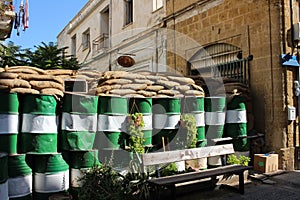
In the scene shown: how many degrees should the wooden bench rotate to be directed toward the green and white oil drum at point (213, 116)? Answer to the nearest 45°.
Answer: approximately 135° to its left

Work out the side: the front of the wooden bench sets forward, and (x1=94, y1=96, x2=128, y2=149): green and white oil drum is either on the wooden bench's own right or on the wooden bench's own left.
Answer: on the wooden bench's own right

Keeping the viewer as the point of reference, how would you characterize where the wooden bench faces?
facing the viewer and to the right of the viewer

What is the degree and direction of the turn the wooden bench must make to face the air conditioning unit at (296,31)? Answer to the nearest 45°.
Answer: approximately 90° to its left

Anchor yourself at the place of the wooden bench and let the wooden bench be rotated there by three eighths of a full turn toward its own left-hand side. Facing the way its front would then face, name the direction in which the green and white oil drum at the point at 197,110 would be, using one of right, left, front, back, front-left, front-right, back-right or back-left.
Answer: front

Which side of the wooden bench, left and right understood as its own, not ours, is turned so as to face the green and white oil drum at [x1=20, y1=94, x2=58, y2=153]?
right

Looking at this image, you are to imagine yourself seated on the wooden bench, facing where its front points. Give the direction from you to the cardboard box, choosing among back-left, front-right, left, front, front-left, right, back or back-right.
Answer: left

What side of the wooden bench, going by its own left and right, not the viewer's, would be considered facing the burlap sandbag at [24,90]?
right

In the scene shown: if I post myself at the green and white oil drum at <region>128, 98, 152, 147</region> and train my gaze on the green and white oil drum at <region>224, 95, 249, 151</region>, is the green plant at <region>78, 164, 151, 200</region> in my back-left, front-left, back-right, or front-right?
back-right
